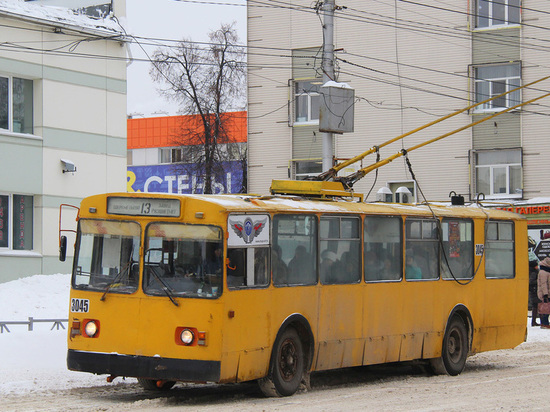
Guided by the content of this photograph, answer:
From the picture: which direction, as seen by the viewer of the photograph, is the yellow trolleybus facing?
facing the viewer and to the left of the viewer

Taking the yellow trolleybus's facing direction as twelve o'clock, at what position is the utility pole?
The utility pole is roughly at 5 o'clock from the yellow trolleybus.

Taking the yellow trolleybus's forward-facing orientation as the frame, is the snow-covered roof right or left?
on its right

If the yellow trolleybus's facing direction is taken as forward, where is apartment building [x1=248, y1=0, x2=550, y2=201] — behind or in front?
behind

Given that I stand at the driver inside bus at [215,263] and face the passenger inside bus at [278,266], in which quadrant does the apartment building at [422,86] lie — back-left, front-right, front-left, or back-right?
front-left

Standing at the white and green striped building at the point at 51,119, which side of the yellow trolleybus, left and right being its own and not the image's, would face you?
right
